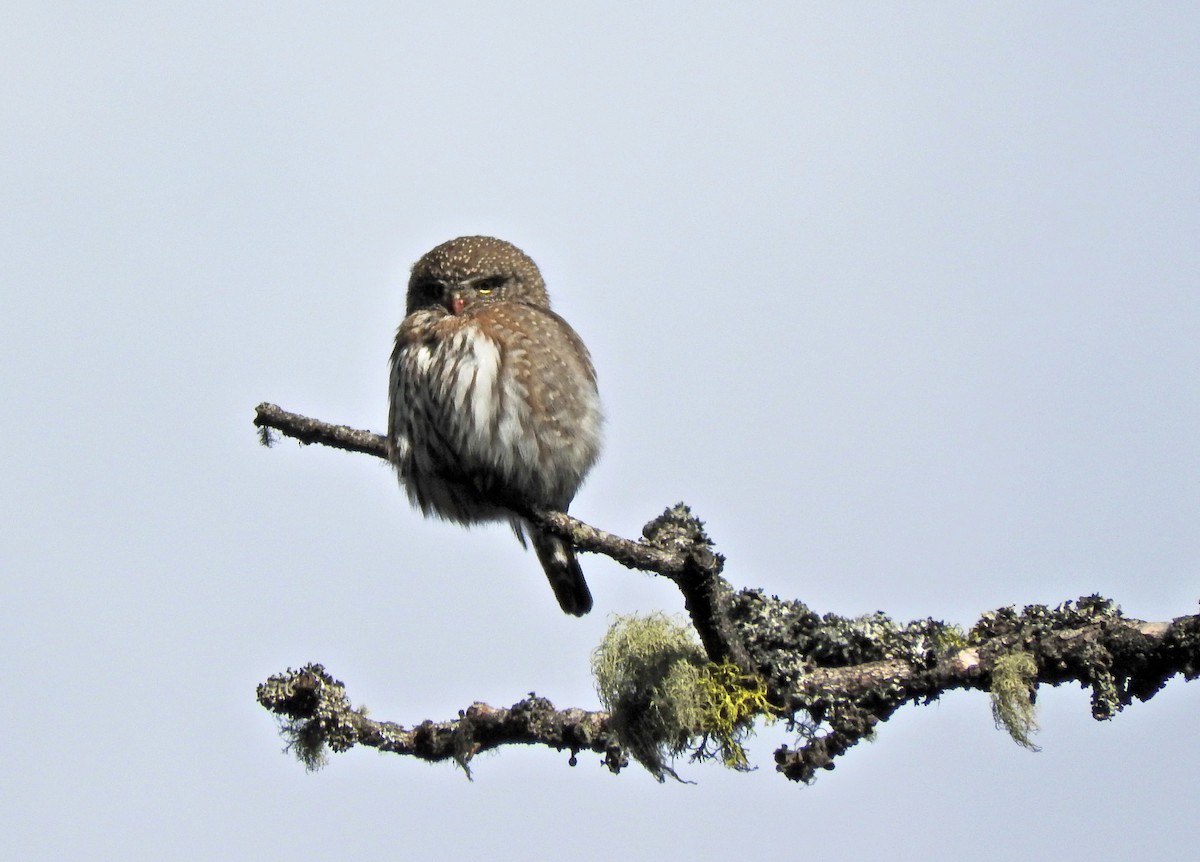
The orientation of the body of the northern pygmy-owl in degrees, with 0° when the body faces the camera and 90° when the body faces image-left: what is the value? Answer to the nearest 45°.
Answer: approximately 45°
